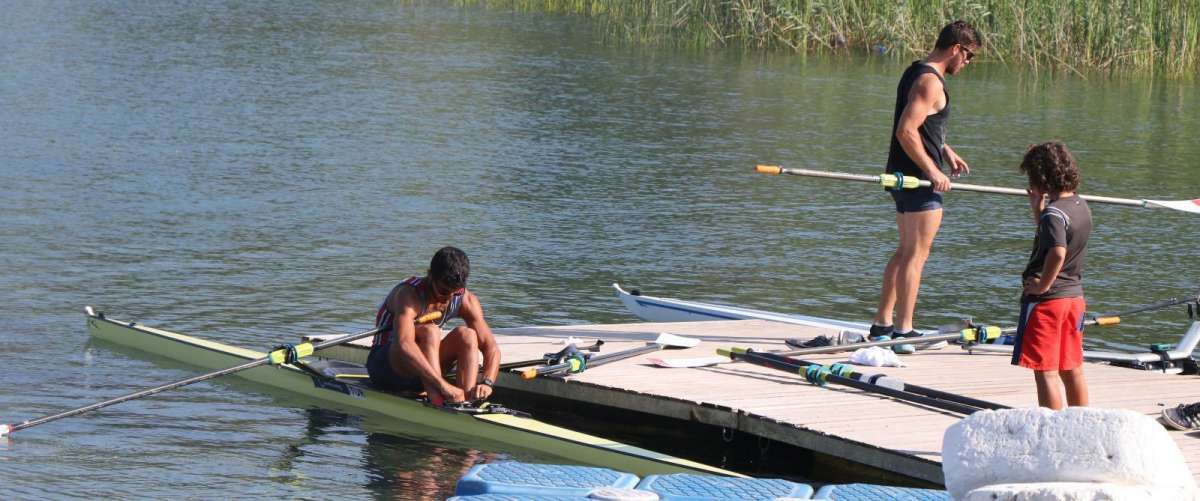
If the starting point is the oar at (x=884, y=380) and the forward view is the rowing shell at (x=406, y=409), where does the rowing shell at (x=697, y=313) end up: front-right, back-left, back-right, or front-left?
front-right

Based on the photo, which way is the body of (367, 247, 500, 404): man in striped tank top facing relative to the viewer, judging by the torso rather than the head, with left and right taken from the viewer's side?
facing the viewer and to the right of the viewer

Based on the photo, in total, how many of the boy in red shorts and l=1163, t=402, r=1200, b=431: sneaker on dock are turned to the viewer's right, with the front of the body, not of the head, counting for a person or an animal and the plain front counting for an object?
0

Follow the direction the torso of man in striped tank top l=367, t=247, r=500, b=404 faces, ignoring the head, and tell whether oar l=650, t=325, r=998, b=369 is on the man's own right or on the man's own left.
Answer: on the man's own left

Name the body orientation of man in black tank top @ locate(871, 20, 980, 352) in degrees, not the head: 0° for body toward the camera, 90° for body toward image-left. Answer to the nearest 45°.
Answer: approximately 270°

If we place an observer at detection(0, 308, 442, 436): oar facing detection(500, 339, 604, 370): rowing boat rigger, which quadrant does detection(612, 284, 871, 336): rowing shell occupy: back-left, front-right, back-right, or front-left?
front-left

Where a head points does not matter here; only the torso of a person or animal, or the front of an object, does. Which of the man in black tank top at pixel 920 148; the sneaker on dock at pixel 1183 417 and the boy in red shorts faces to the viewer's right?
the man in black tank top

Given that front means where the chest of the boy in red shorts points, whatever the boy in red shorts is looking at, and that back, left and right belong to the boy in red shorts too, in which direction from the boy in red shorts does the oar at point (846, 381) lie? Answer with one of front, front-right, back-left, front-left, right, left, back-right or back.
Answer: front

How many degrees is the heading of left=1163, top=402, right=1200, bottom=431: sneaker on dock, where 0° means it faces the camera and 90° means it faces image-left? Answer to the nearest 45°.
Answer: approximately 90°

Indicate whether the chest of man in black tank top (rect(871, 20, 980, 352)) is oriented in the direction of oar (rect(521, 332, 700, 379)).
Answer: no

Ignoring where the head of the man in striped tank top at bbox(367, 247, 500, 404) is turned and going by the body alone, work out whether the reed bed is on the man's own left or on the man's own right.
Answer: on the man's own left

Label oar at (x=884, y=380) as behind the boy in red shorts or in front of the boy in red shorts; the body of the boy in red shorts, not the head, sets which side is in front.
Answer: in front

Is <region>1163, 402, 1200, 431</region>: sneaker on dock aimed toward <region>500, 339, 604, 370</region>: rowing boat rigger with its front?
yes

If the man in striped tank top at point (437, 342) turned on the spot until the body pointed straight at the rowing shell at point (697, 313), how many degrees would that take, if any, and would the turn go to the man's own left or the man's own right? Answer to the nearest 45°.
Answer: approximately 90° to the man's own left

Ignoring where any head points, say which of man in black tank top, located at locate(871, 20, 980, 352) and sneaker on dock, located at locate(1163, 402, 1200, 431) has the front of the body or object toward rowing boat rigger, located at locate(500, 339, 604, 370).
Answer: the sneaker on dock

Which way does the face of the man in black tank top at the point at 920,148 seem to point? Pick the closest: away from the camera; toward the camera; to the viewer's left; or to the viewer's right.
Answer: to the viewer's right

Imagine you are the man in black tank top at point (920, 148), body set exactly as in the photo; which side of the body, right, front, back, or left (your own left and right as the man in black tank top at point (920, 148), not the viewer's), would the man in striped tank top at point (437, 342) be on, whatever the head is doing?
back

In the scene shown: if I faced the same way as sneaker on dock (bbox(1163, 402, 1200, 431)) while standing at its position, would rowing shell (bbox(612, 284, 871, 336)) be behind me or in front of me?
in front

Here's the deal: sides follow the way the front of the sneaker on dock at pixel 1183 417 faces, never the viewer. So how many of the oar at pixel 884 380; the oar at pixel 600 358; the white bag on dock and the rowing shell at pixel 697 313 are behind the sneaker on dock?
0

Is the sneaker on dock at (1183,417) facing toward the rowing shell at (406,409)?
yes
